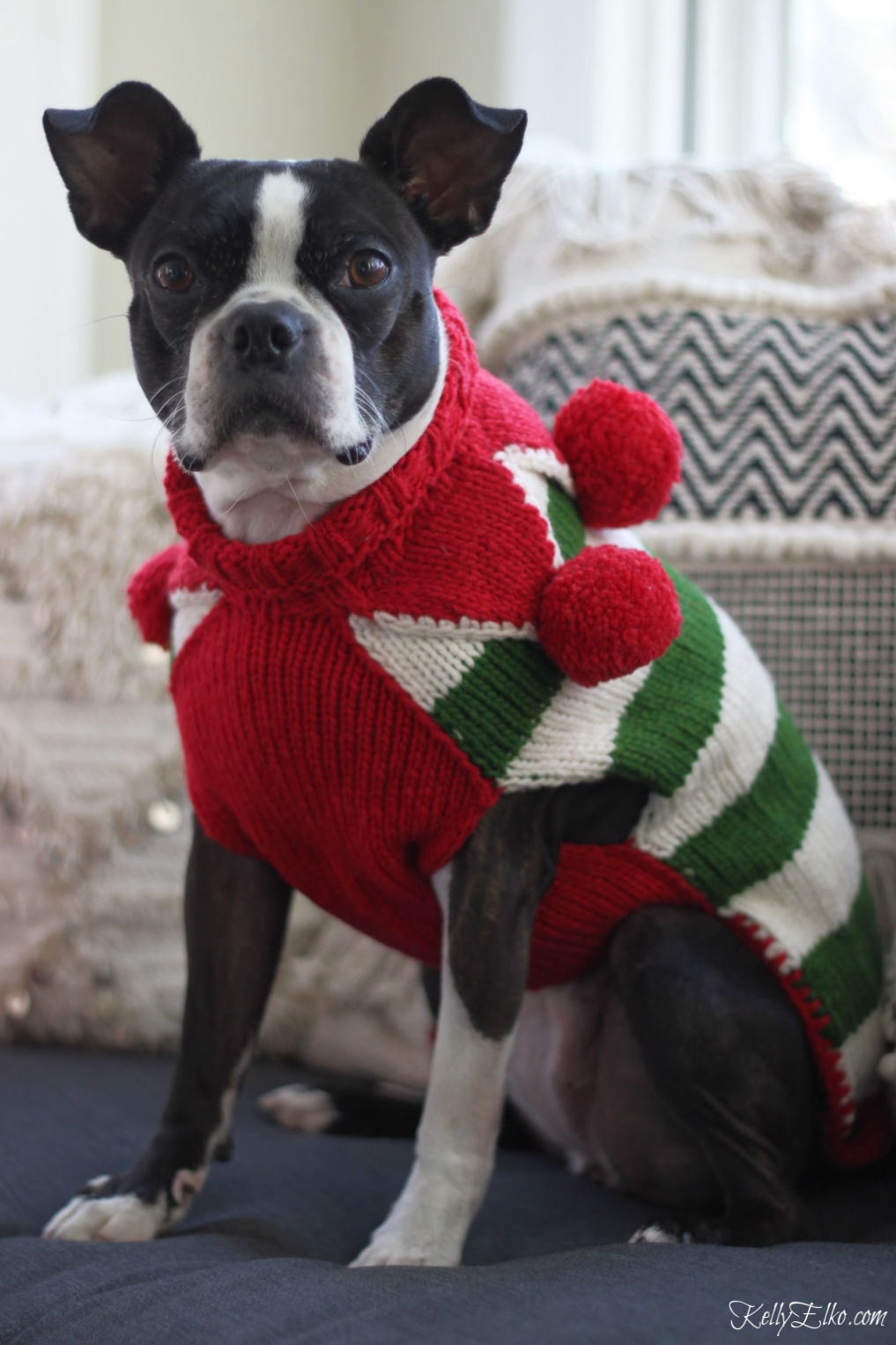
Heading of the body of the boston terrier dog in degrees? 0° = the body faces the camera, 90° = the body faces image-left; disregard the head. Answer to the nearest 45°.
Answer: approximately 45°
